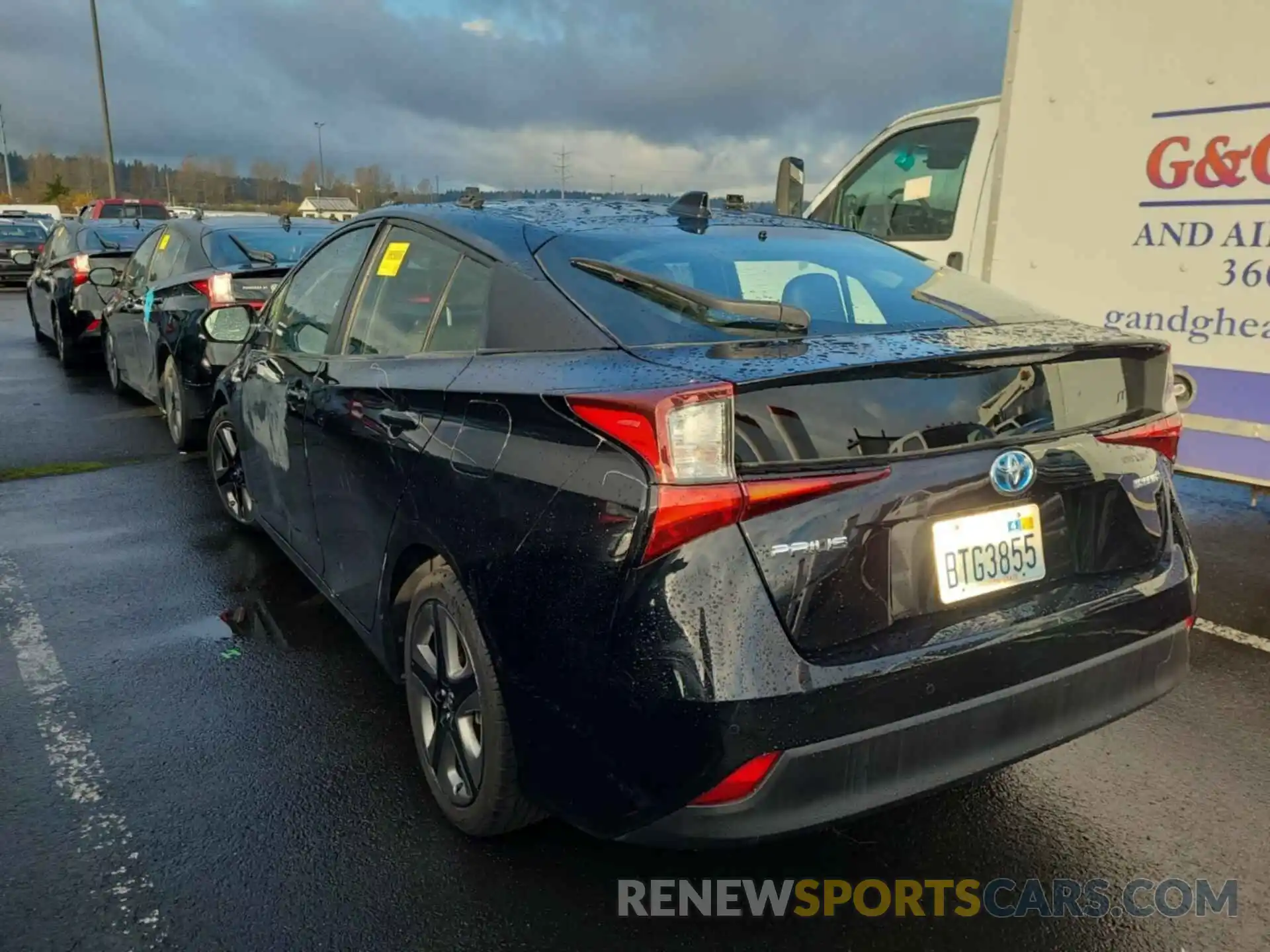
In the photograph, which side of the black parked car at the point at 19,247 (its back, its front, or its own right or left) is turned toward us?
back

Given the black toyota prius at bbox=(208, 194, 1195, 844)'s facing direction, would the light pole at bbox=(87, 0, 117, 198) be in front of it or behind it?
in front

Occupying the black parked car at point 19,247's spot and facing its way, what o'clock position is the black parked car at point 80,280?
the black parked car at point 80,280 is roughly at 6 o'clock from the black parked car at point 19,247.

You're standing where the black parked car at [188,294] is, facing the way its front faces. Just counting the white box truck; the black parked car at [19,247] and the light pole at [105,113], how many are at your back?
1

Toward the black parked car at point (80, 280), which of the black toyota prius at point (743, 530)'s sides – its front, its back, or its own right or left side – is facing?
front

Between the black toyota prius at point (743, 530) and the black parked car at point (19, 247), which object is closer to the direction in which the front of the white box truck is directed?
the black parked car

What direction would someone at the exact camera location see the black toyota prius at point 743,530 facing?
facing away from the viewer and to the left of the viewer

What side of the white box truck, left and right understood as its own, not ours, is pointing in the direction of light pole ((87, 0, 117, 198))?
front

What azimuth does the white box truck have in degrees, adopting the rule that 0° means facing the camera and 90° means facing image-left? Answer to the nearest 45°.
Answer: approximately 135°

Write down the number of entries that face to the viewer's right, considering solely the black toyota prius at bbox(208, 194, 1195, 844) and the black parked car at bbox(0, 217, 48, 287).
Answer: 0

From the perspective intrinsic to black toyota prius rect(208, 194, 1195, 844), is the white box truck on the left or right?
on its right

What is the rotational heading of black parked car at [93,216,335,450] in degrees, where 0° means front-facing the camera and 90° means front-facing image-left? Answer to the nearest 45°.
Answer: approximately 135°
